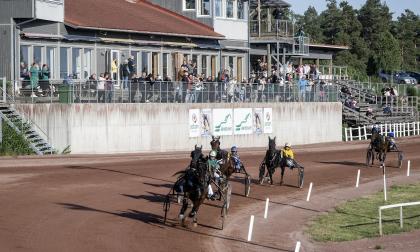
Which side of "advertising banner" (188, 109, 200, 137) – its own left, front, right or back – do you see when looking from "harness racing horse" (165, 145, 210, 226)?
front

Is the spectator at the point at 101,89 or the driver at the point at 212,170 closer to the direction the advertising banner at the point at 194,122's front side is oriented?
the driver

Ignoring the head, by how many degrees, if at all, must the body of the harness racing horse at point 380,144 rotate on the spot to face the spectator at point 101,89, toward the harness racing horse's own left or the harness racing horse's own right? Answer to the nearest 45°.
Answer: approximately 45° to the harness racing horse's own right

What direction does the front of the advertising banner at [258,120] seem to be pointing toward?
toward the camera

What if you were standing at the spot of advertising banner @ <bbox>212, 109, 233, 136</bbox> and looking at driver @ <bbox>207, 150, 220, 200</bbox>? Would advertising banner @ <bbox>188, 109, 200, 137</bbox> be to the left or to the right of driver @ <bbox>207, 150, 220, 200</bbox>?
right

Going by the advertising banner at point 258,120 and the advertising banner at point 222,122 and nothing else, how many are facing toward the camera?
2

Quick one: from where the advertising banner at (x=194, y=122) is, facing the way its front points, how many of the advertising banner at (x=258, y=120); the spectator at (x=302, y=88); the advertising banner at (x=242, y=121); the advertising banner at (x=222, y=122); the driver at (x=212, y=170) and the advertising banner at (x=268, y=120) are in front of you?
1

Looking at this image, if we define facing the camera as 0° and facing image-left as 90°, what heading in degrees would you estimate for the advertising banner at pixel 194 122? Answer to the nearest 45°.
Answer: approximately 0°

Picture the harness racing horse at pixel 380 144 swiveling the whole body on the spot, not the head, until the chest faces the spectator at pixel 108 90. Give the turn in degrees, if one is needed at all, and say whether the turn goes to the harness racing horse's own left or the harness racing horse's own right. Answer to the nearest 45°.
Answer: approximately 45° to the harness racing horse's own right

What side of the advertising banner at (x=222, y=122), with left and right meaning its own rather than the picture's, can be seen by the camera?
front

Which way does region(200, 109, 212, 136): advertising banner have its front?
toward the camera

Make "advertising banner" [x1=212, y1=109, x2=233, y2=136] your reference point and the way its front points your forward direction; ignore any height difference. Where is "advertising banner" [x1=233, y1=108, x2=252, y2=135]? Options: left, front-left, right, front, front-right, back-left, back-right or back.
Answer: back-left

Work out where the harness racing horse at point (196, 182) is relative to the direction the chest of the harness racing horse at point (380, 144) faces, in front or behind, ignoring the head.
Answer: in front

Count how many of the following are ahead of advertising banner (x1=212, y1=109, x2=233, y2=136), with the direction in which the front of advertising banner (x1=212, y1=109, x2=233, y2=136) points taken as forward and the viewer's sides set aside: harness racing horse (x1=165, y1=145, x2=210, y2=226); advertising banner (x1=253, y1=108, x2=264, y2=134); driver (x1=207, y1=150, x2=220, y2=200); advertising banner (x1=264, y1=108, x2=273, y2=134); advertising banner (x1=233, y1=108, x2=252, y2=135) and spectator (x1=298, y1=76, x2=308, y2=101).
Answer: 2
